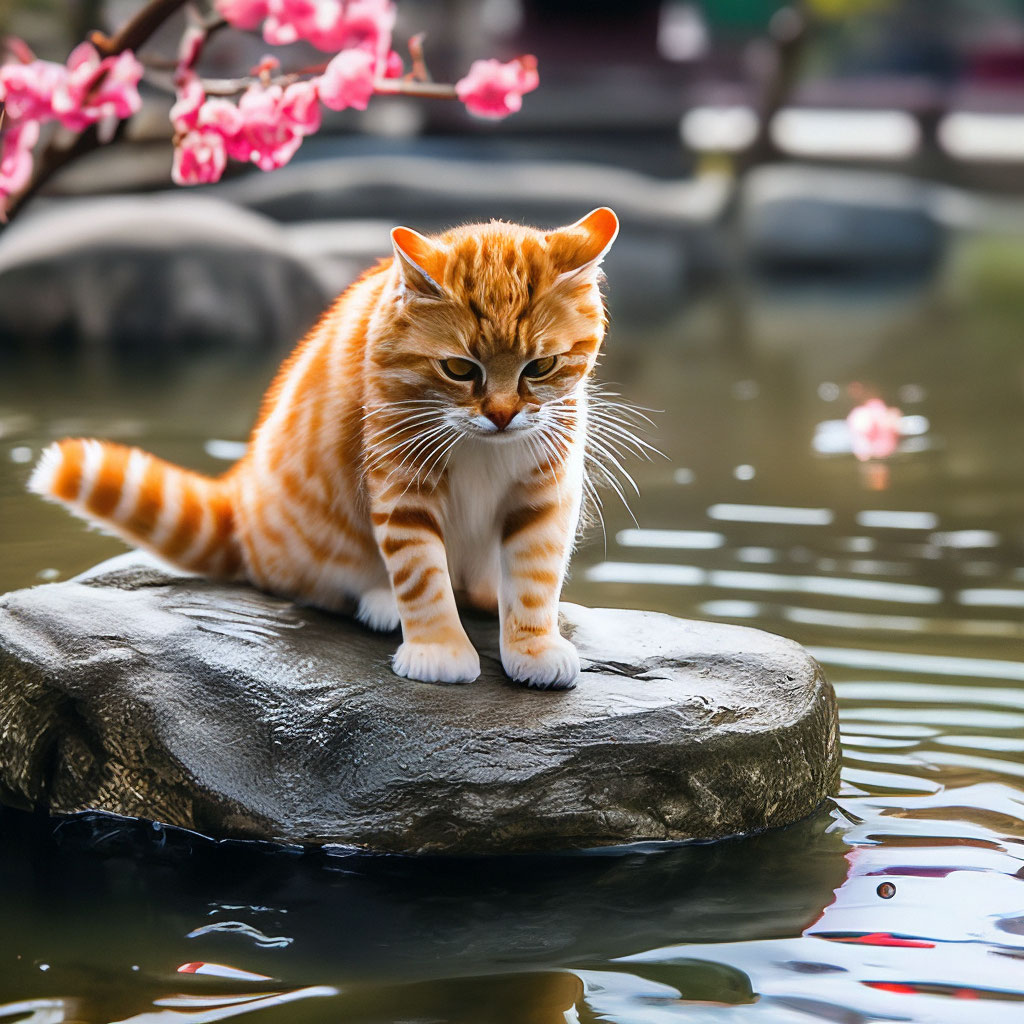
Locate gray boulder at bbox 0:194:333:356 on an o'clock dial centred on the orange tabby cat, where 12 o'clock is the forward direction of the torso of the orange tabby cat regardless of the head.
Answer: The gray boulder is roughly at 7 o'clock from the orange tabby cat.

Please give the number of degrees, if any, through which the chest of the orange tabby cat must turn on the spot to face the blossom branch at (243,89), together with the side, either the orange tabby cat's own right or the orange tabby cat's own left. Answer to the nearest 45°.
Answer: approximately 180°

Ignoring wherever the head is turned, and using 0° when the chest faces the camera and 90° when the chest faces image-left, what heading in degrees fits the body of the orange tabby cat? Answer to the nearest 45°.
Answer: approximately 315°

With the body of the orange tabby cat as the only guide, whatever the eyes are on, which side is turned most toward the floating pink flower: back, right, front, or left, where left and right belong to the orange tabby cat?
left
